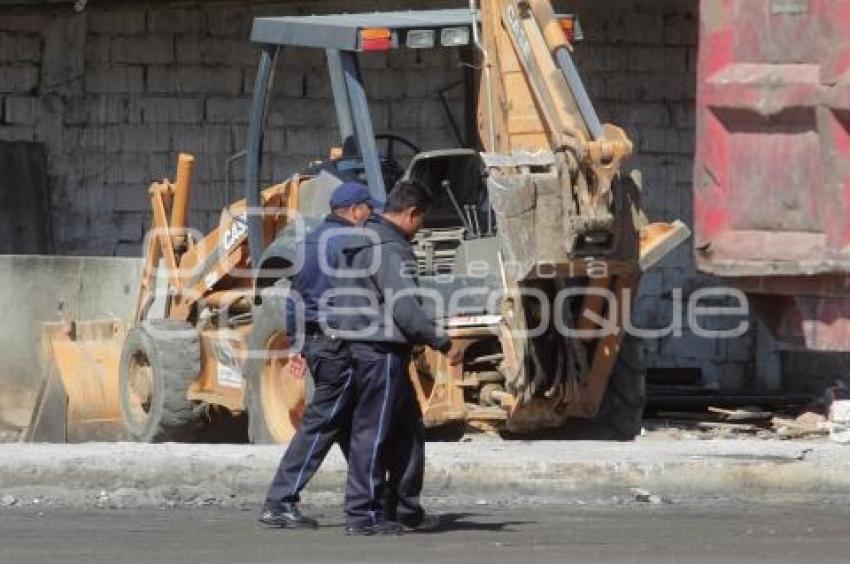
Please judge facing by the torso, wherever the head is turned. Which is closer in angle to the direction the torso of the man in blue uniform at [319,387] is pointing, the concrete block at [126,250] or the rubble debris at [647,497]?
the rubble debris

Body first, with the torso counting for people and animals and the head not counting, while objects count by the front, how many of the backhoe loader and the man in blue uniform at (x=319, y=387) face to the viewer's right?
1

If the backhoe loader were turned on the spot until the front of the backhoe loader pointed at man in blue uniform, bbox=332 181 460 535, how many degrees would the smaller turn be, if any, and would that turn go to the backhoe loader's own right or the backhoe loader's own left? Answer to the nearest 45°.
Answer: approximately 135° to the backhoe loader's own left

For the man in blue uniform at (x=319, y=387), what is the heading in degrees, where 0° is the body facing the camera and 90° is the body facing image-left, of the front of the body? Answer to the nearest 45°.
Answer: approximately 270°

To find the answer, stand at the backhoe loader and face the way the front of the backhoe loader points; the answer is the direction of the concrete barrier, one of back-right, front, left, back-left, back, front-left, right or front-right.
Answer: front

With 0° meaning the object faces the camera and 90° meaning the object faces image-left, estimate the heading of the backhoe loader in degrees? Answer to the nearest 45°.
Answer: approximately 135°
